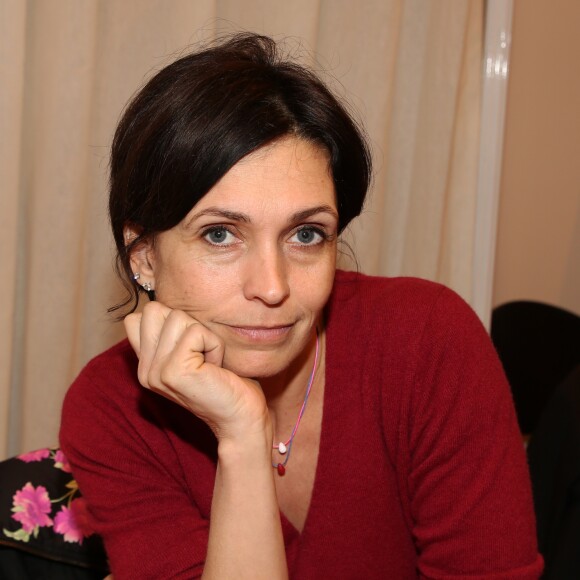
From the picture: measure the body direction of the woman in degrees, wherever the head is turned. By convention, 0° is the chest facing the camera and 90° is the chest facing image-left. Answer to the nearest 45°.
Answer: approximately 0°
